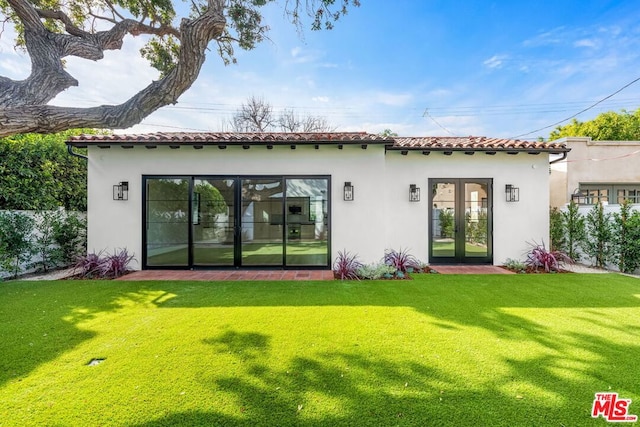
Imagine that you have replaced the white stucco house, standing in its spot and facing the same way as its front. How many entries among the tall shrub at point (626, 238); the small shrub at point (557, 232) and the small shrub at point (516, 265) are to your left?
3

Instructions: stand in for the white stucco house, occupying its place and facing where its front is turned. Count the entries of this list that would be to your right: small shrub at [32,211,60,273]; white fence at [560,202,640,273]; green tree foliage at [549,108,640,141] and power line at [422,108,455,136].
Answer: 1

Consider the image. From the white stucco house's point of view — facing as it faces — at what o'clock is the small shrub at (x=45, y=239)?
The small shrub is roughly at 3 o'clock from the white stucco house.

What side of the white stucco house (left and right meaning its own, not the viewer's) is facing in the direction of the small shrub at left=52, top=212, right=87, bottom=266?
right

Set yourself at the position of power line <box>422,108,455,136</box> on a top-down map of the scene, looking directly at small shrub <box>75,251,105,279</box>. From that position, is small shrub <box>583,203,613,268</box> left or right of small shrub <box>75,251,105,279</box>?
left

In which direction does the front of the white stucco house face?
toward the camera

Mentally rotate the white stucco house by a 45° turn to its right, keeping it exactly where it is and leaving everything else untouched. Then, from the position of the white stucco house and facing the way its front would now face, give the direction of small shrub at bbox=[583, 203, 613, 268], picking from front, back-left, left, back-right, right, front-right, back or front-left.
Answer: back-left

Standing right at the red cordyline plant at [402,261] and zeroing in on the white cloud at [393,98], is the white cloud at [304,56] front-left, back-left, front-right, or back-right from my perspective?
front-left

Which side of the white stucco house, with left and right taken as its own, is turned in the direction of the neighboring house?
left

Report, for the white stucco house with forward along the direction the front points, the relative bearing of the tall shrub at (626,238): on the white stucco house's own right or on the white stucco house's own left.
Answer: on the white stucco house's own left
